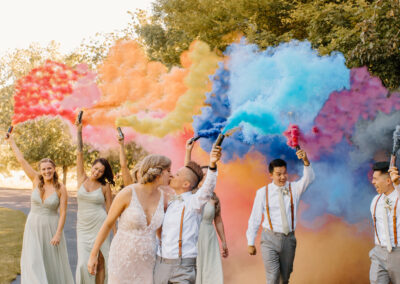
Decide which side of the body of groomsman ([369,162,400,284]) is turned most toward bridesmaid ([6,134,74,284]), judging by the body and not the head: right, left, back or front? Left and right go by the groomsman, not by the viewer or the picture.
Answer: right

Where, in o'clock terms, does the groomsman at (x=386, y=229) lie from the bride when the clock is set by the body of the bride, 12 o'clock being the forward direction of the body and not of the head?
The groomsman is roughly at 10 o'clock from the bride.

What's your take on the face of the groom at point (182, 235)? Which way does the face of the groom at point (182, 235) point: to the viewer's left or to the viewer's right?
to the viewer's left

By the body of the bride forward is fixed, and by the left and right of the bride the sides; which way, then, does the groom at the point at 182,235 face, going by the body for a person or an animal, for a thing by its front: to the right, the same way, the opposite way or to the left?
to the right

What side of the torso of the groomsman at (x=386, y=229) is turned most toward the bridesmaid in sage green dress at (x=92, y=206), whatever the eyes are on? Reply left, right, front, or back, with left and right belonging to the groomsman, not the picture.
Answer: right

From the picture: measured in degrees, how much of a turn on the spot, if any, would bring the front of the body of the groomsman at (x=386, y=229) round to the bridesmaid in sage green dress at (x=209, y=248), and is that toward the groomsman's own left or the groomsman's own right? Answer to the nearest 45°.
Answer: approximately 90° to the groomsman's own right

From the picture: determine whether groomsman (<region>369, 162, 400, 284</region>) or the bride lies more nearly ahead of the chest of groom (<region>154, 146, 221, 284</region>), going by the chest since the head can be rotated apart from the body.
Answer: the bride

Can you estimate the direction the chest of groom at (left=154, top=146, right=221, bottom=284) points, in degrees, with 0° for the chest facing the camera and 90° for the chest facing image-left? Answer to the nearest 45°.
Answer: approximately 45°

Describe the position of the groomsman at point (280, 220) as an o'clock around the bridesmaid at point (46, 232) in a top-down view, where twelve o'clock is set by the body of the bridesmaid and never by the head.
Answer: The groomsman is roughly at 10 o'clock from the bridesmaid.

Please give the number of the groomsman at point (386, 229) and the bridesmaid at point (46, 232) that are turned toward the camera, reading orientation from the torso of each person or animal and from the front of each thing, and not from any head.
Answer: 2
